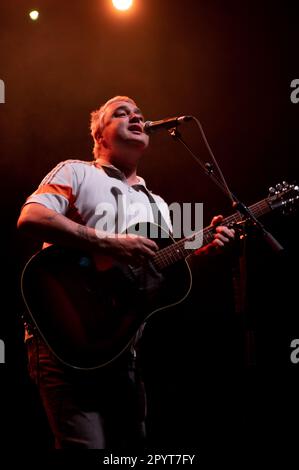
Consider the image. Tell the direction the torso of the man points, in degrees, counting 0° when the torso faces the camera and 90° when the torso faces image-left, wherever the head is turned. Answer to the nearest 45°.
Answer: approximately 315°

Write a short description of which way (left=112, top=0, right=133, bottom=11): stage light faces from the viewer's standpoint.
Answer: facing the viewer

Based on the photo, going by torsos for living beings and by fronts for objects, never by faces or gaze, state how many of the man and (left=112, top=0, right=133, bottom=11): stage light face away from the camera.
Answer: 0
